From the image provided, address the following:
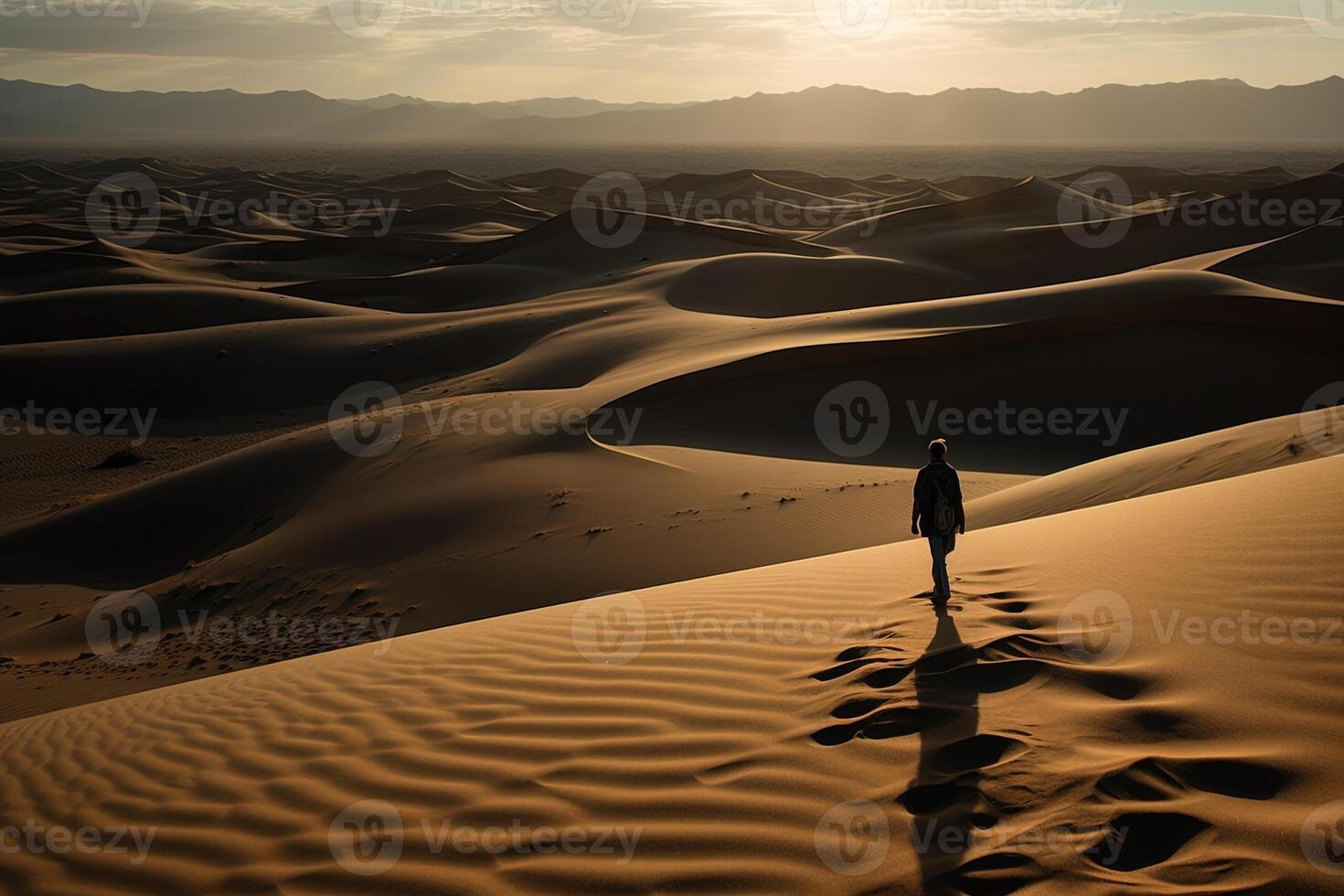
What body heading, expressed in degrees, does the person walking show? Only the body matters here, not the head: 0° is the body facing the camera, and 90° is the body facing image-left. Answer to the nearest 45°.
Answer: approximately 180°
